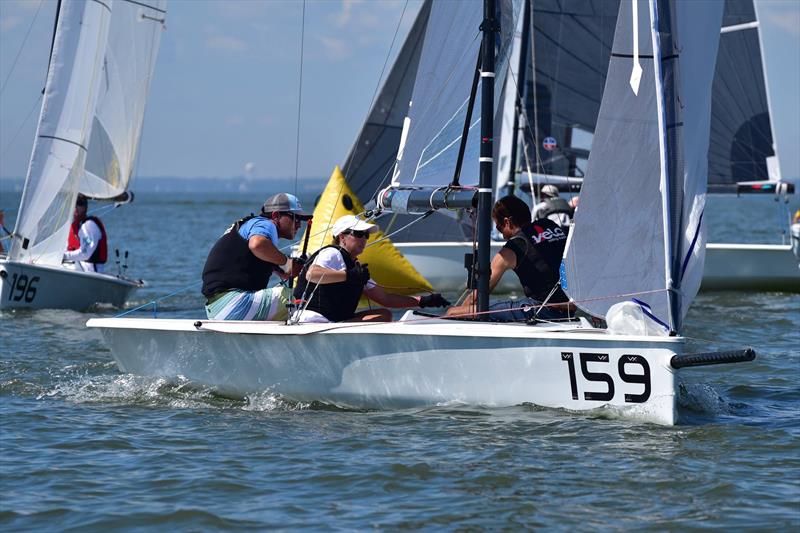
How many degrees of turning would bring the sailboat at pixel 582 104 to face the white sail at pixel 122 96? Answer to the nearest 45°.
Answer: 0° — it already faces it

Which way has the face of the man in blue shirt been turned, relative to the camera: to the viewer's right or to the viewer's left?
to the viewer's right

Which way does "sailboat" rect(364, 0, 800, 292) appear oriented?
to the viewer's left

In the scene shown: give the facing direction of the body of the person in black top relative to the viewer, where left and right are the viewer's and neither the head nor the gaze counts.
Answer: facing away from the viewer and to the left of the viewer

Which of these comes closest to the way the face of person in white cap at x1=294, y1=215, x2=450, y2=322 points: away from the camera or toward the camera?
toward the camera

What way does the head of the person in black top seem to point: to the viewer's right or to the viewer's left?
to the viewer's left

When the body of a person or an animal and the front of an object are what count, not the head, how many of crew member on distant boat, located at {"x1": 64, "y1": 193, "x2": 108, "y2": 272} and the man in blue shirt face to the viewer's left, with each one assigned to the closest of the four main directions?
1

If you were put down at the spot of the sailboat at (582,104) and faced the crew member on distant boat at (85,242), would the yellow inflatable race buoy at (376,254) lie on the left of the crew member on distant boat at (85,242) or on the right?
left

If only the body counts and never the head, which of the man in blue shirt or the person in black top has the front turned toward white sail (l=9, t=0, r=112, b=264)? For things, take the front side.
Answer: the person in black top
